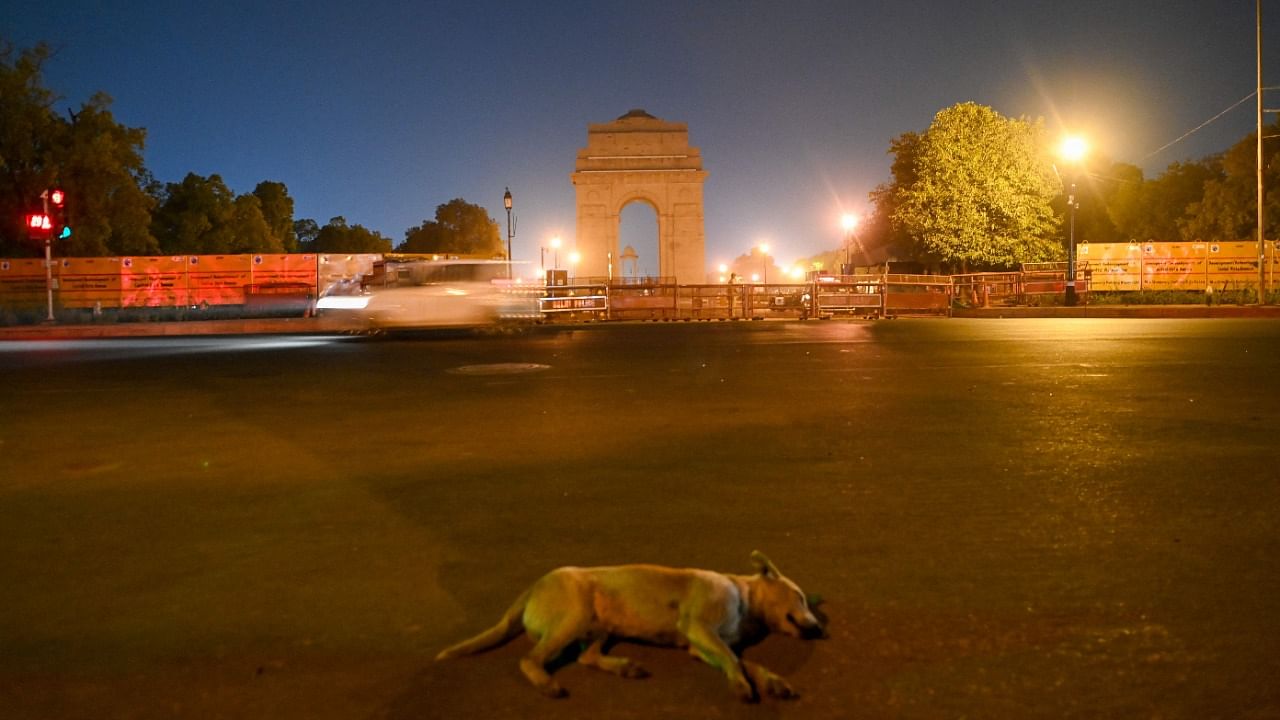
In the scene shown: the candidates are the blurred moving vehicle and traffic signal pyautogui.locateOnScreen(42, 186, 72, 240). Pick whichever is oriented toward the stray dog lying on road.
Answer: the traffic signal

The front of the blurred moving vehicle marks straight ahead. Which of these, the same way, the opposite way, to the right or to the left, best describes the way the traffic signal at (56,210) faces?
to the left

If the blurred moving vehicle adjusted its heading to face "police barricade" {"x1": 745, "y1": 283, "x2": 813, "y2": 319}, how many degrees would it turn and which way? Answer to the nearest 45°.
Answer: approximately 135° to its right

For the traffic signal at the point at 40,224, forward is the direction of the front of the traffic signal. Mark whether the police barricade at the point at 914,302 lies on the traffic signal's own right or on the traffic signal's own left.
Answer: on the traffic signal's own left

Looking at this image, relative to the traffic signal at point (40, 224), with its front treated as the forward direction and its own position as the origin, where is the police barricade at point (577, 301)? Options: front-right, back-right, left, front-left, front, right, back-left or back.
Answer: left

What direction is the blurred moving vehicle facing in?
to the viewer's left

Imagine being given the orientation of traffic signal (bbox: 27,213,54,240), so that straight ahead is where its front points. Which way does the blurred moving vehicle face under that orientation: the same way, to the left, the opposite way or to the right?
to the right

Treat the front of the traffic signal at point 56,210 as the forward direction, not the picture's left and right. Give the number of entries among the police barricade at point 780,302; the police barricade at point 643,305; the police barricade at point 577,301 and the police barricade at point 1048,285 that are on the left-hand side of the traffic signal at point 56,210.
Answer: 4

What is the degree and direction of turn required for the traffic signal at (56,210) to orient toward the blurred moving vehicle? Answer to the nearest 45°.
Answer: approximately 45° to its left

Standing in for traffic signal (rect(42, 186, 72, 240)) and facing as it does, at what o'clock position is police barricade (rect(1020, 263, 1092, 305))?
The police barricade is roughly at 9 o'clock from the traffic signal.

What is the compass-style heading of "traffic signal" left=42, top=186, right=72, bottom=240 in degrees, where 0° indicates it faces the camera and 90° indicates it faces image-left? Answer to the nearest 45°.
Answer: approximately 0°

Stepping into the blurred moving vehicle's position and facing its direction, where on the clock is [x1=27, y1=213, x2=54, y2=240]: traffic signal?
The traffic signal is roughly at 1 o'clock from the blurred moving vehicle.

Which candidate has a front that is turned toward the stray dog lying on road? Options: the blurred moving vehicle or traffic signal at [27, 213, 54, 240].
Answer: the traffic signal
